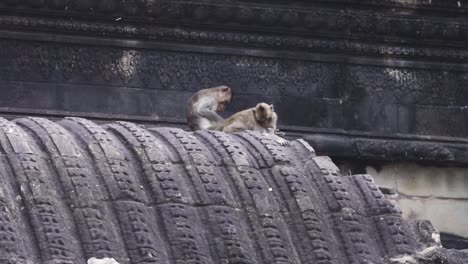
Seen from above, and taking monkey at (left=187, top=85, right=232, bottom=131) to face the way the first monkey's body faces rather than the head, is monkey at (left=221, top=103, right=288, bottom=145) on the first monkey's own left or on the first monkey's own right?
on the first monkey's own right

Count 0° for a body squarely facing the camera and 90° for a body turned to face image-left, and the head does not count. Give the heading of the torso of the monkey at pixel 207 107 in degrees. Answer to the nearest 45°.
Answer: approximately 270°
